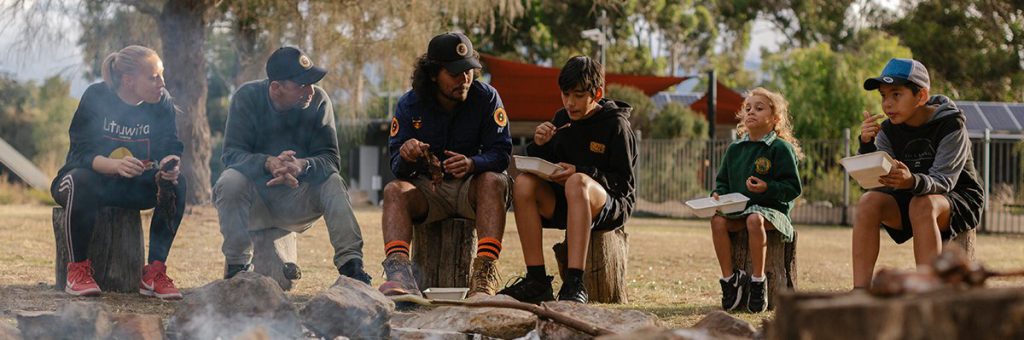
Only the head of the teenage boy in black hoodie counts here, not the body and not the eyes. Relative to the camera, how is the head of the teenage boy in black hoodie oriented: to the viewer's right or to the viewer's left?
to the viewer's left

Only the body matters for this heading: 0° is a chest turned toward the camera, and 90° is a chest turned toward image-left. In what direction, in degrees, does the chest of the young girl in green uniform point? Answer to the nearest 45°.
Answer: approximately 45°

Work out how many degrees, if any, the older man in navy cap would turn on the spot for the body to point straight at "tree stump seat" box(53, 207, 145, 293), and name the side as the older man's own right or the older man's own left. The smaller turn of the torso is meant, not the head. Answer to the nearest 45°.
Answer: approximately 90° to the older man's own right

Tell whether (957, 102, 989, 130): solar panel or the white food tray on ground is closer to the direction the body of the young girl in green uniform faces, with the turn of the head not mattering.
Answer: the white food tray on ground
